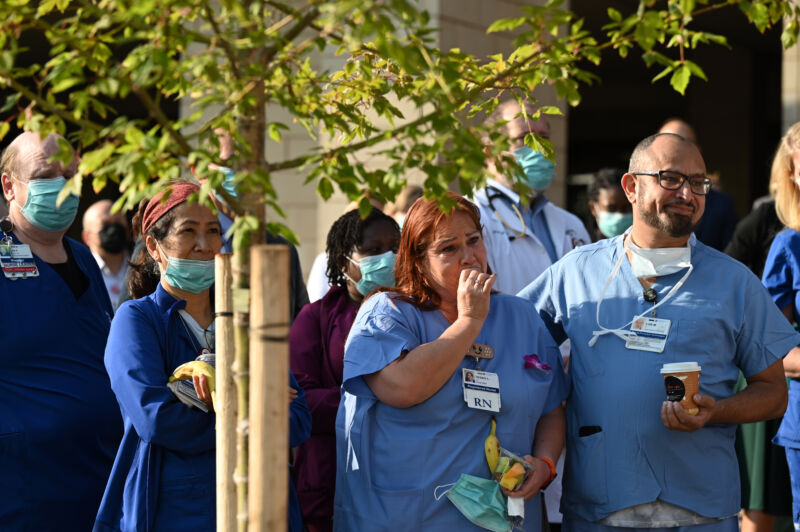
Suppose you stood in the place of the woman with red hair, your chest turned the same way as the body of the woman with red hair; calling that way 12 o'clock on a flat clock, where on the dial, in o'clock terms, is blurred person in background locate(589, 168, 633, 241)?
The blurred person in background is roughly at 8 o'clock from the woman with red hair.

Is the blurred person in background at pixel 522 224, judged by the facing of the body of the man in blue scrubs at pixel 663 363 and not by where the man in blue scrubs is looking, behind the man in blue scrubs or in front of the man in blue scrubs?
behind

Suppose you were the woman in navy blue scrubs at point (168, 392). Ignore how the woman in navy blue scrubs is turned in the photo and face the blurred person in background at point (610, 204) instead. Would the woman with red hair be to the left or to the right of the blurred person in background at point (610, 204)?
right

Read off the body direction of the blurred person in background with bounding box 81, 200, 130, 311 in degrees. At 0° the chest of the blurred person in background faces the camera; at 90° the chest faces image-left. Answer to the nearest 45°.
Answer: approximately 315°

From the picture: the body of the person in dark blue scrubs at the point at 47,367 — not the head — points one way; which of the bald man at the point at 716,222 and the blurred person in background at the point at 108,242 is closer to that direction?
the bald man

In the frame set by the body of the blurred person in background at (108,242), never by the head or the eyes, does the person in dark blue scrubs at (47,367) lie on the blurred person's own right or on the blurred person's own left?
on the blurred person's own right

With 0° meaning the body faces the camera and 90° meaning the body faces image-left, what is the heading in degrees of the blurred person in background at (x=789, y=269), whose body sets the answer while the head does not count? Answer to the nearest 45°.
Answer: approximately 315°
